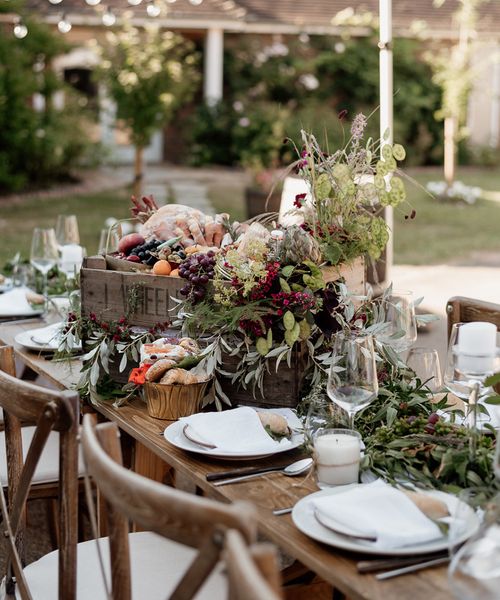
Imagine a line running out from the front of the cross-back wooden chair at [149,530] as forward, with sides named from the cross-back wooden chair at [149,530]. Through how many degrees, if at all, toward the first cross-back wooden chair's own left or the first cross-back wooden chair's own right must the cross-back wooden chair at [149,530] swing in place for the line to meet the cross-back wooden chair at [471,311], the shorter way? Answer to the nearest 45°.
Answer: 0° — it already faces it

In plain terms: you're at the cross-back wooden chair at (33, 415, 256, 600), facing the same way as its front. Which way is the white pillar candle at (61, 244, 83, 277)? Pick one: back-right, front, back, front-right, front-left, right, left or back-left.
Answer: front-left

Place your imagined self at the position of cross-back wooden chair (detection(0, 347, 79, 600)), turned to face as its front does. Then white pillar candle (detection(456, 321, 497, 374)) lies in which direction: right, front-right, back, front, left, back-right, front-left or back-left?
front-right

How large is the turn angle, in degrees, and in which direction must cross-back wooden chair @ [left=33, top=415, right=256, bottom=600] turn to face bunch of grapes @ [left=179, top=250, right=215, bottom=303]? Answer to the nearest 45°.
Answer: approximately 45° to its left

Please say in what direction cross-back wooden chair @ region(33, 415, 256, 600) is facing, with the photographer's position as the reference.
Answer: facing away from the viewer and to the right of the viewer

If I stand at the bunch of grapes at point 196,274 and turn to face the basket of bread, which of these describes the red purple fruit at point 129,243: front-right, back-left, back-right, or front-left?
back-right

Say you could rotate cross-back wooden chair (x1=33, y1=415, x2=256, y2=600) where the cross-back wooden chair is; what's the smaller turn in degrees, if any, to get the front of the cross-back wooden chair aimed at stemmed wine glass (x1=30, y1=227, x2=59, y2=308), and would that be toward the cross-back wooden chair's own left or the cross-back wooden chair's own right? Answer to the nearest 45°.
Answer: approximately 45° to the cross-back wooden chair's own left

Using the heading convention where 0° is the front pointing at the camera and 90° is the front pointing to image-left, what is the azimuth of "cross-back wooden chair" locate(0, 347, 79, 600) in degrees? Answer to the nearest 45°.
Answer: approximately 225°
